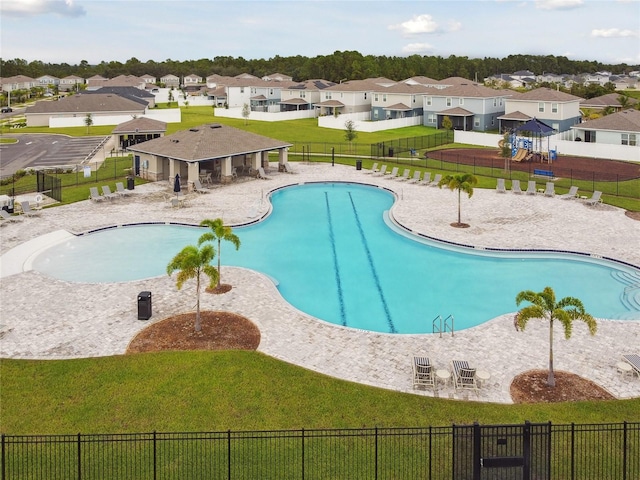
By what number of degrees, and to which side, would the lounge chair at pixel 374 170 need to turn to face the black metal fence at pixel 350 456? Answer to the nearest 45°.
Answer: approximately 45° to its left

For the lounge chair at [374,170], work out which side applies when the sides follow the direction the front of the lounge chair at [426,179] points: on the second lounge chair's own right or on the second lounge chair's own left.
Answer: on the second lounge chair's own right

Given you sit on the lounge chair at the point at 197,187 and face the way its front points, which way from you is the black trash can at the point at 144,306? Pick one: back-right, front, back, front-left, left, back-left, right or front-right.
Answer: front-right

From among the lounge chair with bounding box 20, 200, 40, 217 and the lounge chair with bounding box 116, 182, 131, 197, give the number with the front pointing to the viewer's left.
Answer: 0

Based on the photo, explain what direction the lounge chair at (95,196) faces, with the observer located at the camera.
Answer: facing the viewer and to the right of the viewer

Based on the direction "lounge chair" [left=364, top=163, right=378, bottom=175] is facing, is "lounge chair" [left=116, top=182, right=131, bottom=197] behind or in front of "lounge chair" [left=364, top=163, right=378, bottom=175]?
in front

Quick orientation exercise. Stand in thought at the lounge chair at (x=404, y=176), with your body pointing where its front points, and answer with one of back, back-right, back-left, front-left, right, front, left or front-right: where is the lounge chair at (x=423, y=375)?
front-left

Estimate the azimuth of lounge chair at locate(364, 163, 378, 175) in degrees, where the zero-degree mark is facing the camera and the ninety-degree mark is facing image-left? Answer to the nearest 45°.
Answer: approximately 45°

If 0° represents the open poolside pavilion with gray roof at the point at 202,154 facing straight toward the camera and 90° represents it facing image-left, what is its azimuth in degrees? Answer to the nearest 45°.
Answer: approximately 315°
